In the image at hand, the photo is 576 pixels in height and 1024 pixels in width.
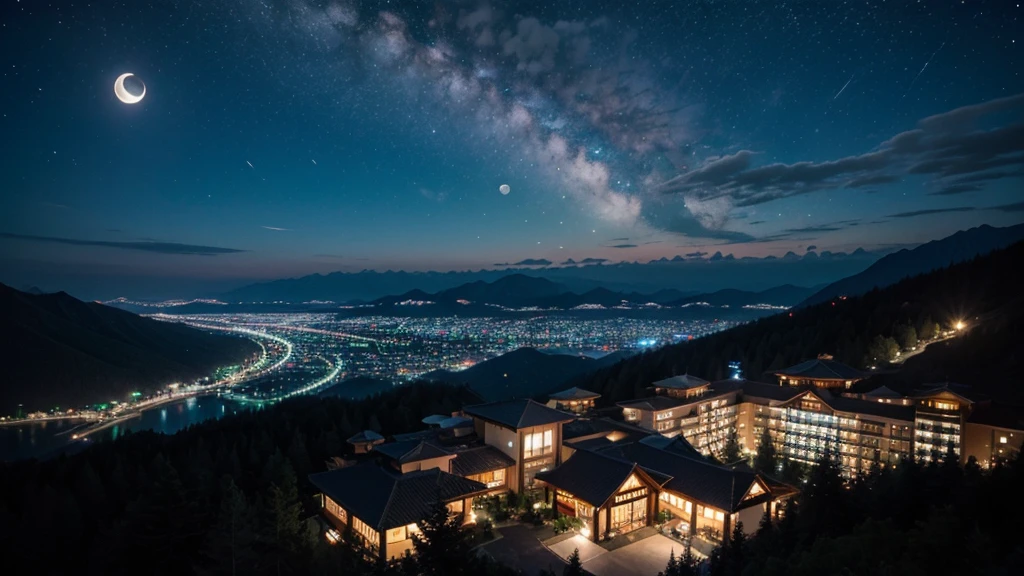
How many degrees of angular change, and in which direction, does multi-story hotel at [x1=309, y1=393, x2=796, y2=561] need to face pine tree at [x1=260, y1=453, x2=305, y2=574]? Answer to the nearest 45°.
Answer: approximately 90° to its right

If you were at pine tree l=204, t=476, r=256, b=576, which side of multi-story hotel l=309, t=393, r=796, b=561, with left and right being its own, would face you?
right

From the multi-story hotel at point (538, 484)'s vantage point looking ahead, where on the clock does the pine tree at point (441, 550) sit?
The pine tree is roughly at 2 o'clock from the multi-story hotel.

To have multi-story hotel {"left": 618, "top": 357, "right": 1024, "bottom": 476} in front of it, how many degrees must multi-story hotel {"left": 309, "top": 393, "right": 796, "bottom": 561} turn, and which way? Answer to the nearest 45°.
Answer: approximately 90° to its left

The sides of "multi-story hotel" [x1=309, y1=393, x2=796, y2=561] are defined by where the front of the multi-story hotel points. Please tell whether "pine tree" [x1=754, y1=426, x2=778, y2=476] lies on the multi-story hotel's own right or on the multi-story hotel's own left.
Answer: on the multi-story hotel's own left

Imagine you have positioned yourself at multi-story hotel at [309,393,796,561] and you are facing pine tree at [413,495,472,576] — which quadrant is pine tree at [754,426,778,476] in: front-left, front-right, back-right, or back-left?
back-left

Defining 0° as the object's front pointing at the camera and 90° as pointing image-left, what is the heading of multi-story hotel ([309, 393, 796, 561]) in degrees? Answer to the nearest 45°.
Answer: approximately 315°

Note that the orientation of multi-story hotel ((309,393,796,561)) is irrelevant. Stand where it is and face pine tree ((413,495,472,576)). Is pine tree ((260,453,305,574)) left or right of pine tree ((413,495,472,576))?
right
